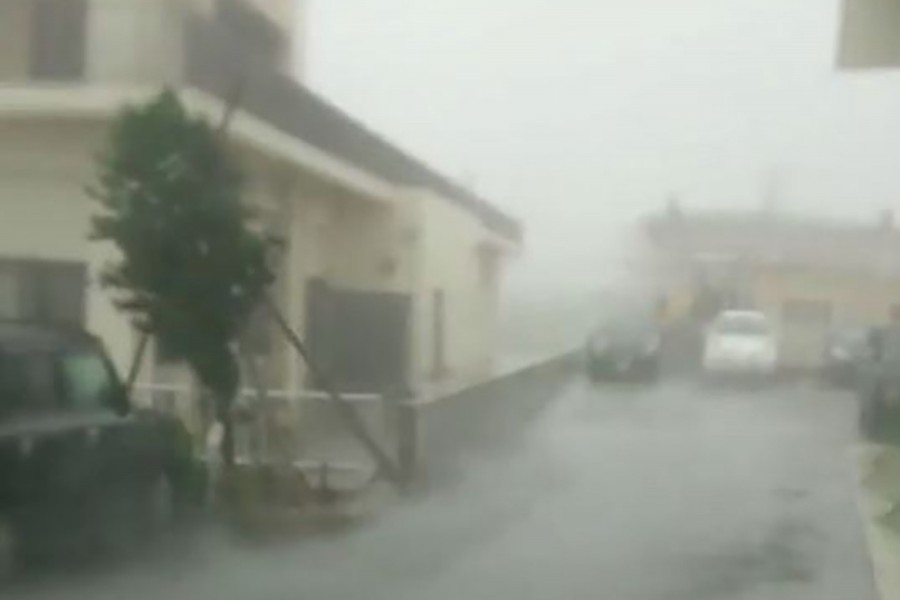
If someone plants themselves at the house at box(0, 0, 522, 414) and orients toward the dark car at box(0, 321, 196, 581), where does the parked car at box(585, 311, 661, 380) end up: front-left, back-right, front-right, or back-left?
back-left

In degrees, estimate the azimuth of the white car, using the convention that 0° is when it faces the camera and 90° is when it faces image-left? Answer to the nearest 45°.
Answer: approximately 0°
